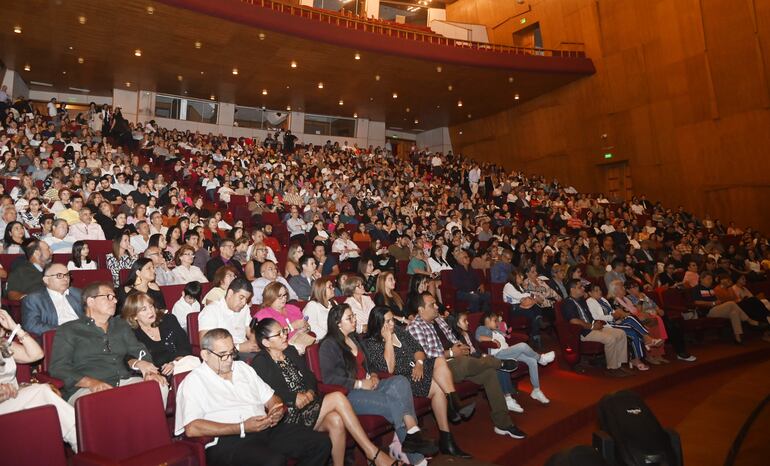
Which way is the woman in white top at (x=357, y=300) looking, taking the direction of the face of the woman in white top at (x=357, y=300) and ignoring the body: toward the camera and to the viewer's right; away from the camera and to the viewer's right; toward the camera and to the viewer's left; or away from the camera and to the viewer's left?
toward the camera and to the viewer's right

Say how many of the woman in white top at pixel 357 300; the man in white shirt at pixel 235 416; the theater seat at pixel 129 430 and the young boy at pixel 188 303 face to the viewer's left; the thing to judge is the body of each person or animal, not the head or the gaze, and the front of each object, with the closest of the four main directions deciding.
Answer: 0

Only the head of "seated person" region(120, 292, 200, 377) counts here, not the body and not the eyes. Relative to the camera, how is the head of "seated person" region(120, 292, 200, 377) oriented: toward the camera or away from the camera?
toward the camera

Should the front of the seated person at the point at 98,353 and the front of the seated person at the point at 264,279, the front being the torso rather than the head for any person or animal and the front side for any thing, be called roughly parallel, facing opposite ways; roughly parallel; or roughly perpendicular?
roughly parallel

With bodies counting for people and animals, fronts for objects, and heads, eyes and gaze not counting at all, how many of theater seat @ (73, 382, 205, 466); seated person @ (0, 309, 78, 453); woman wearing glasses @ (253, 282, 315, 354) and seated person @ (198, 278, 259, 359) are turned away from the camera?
0

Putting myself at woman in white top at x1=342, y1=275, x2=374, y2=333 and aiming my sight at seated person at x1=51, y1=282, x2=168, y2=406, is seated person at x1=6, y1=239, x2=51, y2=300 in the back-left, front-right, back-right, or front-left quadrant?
front-right

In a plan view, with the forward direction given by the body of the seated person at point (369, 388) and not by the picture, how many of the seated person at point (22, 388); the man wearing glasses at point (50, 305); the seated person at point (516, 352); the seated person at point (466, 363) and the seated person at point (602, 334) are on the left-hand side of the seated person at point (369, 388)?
3

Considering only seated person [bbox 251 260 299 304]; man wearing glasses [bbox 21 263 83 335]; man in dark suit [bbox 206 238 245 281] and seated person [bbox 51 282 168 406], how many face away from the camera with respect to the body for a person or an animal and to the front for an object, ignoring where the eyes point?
0

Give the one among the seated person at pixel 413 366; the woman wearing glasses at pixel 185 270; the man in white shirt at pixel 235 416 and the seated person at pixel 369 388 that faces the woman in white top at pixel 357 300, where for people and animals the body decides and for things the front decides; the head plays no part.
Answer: the woman wearing glasses

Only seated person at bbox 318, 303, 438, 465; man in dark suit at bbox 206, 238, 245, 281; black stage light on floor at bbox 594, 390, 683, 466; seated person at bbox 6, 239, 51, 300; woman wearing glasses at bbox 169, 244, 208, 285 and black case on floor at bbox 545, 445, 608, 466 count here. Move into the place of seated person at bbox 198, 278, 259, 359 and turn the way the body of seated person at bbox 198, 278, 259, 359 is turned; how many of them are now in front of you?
3

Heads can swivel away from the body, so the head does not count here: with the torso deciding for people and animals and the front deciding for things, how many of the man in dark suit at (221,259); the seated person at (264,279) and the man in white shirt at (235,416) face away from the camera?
0

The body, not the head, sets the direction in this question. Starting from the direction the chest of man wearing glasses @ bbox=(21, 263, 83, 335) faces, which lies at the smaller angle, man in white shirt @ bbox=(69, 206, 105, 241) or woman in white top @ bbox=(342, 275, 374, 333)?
the woman in white top

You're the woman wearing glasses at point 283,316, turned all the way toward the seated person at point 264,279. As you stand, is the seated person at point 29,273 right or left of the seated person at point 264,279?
left

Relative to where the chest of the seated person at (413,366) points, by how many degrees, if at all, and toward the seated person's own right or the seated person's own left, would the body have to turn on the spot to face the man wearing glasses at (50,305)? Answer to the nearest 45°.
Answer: approximately 135° to the seated person's own right

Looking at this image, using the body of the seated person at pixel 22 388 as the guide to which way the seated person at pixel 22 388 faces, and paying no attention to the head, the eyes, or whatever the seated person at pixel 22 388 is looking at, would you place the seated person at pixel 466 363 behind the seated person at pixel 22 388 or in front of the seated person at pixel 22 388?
in front

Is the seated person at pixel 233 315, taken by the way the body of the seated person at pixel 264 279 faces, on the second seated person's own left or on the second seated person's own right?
on the second seated person's own right

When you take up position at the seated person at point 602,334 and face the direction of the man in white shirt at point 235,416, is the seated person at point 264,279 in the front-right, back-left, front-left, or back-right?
front-right

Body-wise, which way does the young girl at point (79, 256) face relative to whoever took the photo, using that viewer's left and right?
facing the viewer and to the right of the viewer

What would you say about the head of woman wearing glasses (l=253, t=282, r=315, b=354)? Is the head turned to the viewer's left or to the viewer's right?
to the viewer's right
